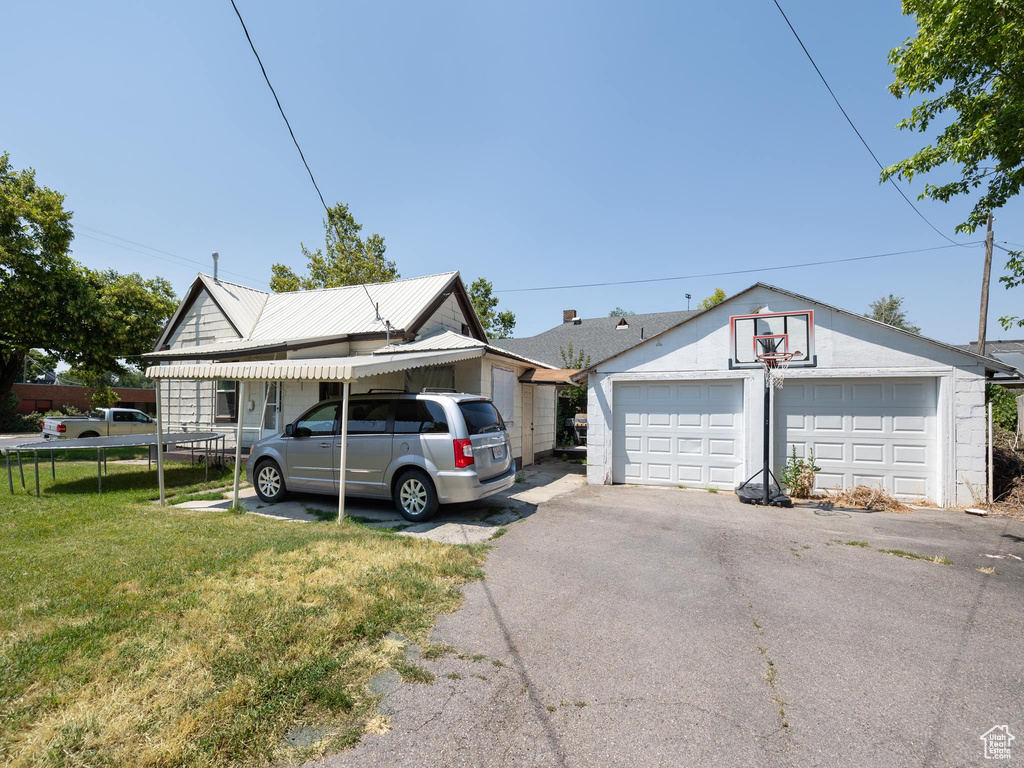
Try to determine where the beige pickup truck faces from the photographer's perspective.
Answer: facing away from the viewer and to the right of the viewer

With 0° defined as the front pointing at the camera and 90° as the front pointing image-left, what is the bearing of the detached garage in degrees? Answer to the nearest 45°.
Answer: approximately 0°

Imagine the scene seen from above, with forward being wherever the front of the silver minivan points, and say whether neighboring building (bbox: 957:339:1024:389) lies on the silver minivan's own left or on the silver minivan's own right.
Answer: on the silver minivan's own right

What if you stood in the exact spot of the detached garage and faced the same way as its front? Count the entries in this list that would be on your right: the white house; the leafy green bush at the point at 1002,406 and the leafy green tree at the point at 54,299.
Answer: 2

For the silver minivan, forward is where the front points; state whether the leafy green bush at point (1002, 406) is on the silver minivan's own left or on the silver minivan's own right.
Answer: on the silver minivan's own right

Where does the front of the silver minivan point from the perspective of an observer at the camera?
facing away from the viewer and to the left of the viewer

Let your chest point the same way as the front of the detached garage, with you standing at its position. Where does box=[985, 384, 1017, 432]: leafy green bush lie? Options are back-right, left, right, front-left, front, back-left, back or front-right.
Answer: back-left

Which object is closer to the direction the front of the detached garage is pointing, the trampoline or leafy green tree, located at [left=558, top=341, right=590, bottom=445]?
the trampoline
